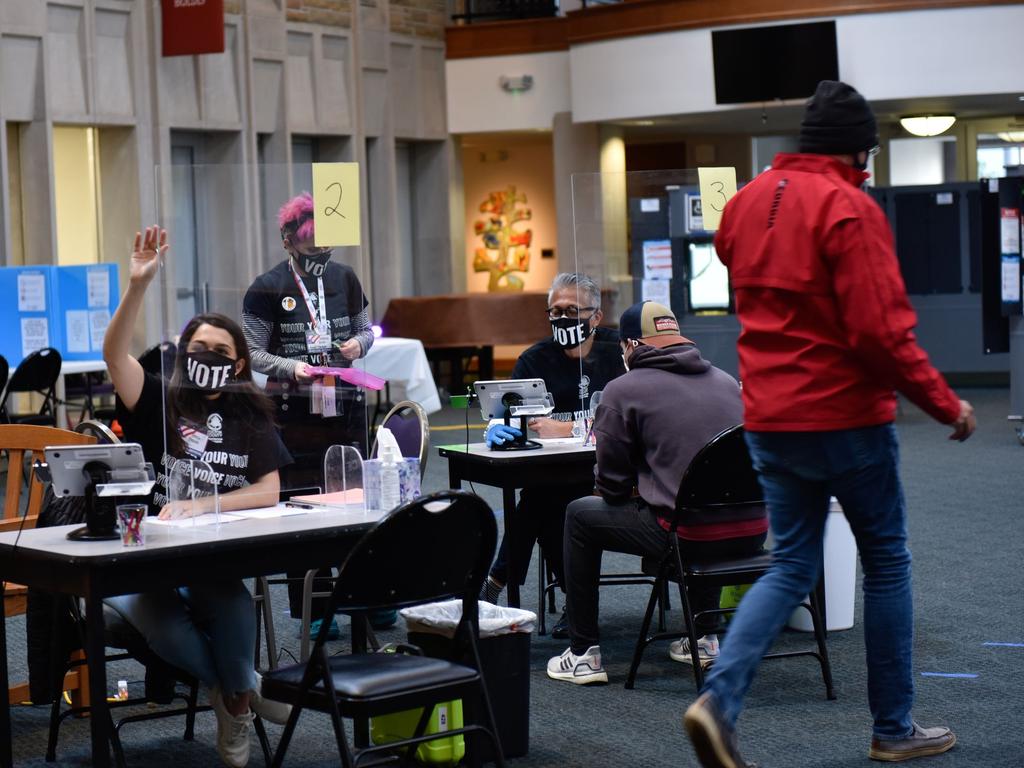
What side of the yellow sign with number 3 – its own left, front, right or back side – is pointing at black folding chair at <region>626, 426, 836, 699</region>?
front

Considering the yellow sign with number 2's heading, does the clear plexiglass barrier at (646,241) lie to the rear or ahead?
to the rear

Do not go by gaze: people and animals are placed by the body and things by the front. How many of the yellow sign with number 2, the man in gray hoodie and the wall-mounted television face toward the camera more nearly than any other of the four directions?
2

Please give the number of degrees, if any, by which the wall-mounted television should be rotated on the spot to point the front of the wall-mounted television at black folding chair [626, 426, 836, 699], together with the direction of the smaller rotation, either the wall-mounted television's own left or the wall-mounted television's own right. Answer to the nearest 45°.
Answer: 0° — it already faces it

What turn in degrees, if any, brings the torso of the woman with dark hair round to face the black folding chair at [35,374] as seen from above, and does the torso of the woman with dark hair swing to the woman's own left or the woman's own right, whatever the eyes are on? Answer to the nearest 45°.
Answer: approximately 180°

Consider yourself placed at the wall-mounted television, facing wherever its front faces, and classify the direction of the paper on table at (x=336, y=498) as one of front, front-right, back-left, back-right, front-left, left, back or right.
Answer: front

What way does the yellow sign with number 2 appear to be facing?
toward the camera

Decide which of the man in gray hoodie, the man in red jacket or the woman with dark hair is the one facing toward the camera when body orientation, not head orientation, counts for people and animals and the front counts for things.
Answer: the woman with dark hair

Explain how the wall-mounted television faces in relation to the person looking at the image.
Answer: facing the viewer
